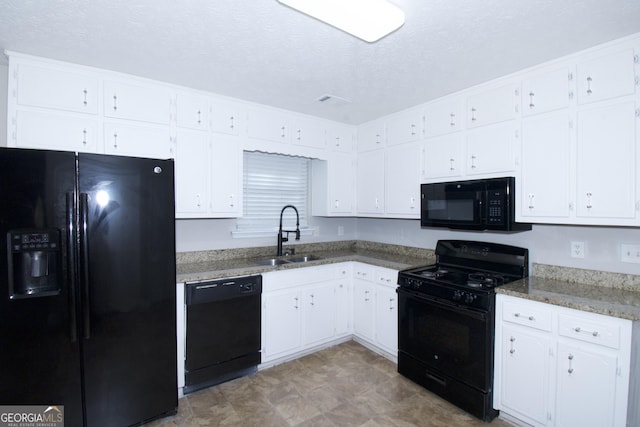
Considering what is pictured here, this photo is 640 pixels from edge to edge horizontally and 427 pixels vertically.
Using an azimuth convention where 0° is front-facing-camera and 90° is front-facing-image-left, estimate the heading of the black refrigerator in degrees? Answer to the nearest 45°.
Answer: approximately 0°

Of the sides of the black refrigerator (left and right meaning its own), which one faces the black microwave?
left

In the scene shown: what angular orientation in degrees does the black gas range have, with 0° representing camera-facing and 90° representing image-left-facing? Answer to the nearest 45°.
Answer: approximately 45°

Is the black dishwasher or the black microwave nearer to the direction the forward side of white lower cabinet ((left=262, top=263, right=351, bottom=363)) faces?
the black microwave

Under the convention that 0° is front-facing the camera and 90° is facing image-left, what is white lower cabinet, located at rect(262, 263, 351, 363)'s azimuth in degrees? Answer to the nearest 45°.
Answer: approximately 315°
